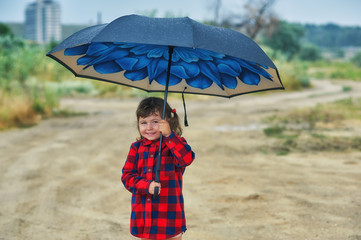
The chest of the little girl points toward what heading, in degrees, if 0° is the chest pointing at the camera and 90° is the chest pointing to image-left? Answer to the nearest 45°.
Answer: approximately 45°

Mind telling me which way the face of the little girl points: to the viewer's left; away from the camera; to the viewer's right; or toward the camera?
toward the camera
